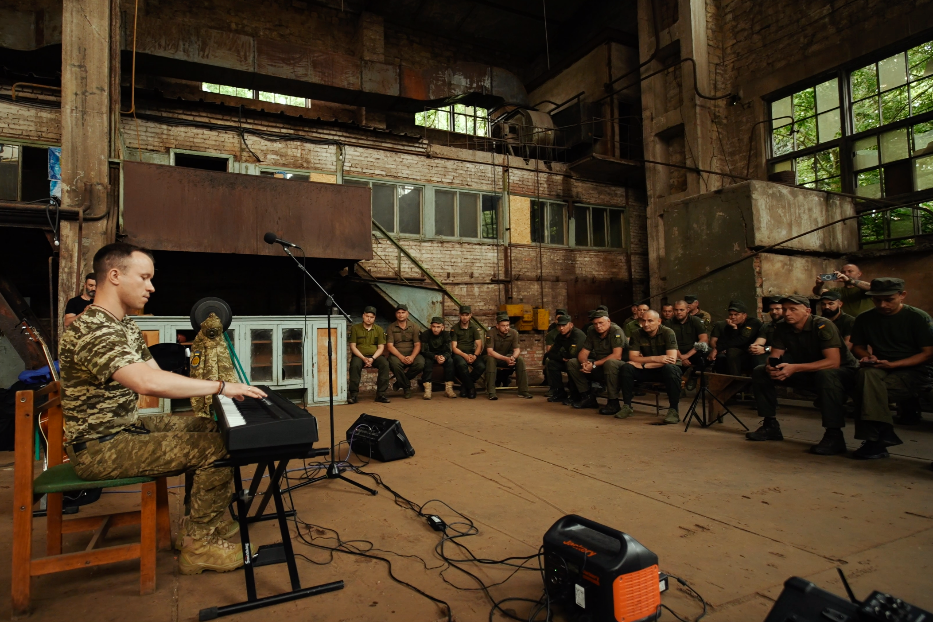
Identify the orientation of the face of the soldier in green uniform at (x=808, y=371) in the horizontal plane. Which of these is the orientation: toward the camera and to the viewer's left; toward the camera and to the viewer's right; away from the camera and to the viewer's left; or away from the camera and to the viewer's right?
toward the camera and to the viewer's left

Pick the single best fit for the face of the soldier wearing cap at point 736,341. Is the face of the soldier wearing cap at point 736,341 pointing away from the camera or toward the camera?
toward the camera

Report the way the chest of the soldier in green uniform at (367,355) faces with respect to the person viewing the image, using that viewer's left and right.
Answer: facing the viewer

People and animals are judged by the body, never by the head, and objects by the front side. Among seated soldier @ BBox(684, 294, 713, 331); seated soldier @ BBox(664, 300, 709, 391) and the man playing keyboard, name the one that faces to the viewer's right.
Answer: the man playing keyboard

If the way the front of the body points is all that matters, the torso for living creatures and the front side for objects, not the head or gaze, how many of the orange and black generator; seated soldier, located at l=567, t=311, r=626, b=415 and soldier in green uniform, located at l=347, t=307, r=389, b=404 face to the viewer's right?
0

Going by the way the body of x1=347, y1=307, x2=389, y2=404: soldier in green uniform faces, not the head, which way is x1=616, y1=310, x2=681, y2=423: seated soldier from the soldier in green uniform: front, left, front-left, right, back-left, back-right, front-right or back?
front-left

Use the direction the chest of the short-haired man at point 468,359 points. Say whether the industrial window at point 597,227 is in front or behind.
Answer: behind

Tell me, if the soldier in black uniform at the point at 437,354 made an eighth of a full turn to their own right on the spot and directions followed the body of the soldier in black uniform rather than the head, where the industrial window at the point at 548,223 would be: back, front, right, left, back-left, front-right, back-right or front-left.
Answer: back

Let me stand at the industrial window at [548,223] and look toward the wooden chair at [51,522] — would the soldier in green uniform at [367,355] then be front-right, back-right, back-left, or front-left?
front-right

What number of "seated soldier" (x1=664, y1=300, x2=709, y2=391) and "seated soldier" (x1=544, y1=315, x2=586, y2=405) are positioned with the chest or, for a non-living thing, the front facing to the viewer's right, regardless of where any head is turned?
0

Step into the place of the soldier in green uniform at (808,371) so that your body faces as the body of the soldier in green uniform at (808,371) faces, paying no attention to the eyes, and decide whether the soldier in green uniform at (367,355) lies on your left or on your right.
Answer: on your right

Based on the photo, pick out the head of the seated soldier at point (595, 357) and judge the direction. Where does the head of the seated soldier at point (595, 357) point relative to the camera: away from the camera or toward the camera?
toward the camera

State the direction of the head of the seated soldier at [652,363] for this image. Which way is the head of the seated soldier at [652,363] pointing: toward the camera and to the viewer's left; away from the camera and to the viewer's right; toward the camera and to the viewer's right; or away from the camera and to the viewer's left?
toward the camera and to the viewer's left

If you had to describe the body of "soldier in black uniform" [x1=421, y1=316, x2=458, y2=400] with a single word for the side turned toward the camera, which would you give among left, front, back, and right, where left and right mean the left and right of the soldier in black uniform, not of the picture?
front

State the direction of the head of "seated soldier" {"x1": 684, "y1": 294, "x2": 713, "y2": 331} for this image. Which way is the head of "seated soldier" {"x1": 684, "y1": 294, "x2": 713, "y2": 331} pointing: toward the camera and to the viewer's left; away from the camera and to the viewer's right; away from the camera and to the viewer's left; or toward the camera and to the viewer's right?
toward the camera and to the viewer's left

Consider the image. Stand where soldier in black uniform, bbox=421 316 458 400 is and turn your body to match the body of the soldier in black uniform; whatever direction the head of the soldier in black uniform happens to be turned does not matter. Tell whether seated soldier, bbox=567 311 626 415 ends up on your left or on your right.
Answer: on your left

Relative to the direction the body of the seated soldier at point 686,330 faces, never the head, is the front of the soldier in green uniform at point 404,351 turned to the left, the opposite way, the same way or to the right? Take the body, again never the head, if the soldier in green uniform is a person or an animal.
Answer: to the left
